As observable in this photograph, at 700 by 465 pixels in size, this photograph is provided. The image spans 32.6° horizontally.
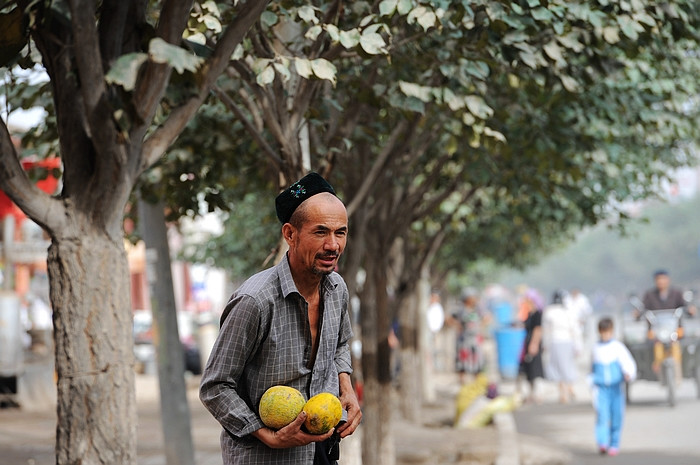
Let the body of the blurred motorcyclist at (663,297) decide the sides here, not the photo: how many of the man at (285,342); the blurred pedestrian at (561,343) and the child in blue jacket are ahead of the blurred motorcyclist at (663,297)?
2

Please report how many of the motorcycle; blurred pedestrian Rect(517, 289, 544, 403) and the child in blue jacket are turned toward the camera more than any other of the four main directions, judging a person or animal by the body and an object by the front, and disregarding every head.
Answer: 2

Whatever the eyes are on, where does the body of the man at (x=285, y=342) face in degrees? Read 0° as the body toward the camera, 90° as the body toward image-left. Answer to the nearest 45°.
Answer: approximately 315°

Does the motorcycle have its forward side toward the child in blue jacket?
yes

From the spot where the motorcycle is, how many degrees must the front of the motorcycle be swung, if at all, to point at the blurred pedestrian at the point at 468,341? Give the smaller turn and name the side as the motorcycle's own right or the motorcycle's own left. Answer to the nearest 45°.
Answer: approximately 135° to the motorcycle's own right

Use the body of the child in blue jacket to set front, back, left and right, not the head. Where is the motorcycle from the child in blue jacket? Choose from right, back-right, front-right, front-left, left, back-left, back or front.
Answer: back

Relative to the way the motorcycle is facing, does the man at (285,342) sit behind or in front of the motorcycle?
in front

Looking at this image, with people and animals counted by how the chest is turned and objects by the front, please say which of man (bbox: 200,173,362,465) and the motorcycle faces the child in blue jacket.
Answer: the motorcycle

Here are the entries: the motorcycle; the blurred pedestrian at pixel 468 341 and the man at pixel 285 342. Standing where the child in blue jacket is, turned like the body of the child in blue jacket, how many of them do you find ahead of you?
1

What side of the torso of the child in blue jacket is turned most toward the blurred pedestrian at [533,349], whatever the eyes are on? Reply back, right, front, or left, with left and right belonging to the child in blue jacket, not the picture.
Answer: back
